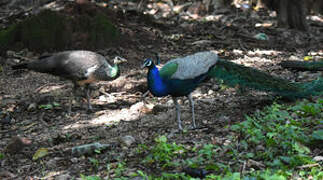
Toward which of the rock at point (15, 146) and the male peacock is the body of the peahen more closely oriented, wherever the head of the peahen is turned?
the male peacock

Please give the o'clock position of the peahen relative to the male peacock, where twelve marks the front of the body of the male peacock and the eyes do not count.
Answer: The peahen is roughly at 1 o'clock from the male peacock.

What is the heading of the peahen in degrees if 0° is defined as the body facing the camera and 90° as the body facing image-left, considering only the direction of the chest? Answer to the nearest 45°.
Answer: approximately 270°

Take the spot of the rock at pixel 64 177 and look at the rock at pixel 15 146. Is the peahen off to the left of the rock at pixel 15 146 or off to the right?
right

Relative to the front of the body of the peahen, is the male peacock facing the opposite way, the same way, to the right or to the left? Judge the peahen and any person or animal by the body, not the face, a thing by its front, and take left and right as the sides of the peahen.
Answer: the opposite way

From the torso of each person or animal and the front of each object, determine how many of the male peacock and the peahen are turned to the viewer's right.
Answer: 1

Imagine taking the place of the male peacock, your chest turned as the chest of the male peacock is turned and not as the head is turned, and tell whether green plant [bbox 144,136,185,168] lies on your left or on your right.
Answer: on your left

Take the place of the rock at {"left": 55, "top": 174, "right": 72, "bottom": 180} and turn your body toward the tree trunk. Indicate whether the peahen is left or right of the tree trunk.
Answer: left

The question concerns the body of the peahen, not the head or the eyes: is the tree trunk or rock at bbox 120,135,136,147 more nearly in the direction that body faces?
the tree trunk

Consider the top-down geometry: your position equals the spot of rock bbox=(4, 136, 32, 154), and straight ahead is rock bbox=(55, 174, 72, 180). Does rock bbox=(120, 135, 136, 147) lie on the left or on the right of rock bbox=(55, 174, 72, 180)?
left

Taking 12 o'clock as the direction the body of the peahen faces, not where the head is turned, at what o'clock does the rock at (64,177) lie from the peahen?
The rock is roughly at 3 o'clock from the peahen.

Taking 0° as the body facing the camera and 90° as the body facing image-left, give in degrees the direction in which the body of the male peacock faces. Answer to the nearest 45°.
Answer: approximately 90°

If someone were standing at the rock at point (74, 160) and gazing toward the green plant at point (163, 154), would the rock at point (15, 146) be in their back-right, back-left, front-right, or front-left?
back-left
